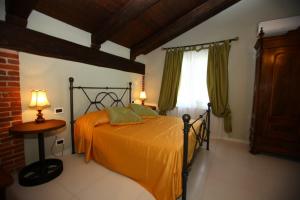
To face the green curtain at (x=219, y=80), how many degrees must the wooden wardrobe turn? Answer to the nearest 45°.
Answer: approximately 45° to its right

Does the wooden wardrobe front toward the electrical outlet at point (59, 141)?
yes

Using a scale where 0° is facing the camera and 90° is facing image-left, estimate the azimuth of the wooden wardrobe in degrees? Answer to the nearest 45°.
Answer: approximately 45°

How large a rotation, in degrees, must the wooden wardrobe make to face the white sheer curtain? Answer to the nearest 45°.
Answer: approximately 45° to its right

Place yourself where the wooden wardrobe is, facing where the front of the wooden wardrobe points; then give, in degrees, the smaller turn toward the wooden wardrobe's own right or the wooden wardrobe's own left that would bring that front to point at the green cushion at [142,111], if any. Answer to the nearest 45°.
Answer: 0° — it already faces it

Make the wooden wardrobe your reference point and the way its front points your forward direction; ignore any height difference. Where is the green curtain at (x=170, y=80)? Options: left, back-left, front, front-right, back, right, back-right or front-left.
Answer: front-right

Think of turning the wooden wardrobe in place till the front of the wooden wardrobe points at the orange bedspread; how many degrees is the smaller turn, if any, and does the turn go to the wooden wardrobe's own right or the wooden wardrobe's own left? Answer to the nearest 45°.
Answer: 0° — it already faces it

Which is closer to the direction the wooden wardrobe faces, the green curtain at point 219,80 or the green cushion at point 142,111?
the green cushion

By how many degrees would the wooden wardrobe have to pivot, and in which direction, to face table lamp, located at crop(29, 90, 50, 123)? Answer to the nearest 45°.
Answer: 0° — it already faces it
